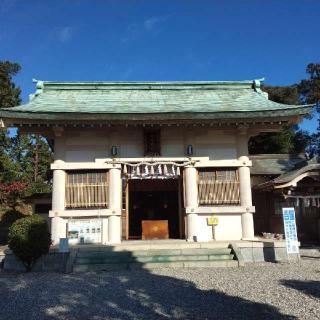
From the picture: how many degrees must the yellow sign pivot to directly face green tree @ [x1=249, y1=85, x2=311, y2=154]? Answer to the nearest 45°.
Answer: approximately 180°

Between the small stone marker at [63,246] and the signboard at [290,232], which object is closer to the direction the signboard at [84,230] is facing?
the small stone marker

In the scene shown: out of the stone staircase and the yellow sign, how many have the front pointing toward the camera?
2

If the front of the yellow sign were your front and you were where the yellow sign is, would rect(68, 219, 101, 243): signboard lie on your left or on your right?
on your right

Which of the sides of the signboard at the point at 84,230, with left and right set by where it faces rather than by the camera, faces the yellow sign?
left

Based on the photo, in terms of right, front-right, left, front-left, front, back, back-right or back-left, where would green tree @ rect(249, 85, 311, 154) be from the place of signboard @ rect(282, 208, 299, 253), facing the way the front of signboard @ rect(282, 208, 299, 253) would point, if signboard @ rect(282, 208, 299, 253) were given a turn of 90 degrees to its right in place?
right

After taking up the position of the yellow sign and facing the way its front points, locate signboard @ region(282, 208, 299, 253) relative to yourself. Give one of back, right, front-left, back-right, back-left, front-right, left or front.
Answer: front-left

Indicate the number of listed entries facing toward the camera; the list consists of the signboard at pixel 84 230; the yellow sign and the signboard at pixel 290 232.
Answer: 3

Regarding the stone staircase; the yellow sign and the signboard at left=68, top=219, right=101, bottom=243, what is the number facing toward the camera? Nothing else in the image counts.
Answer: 3
